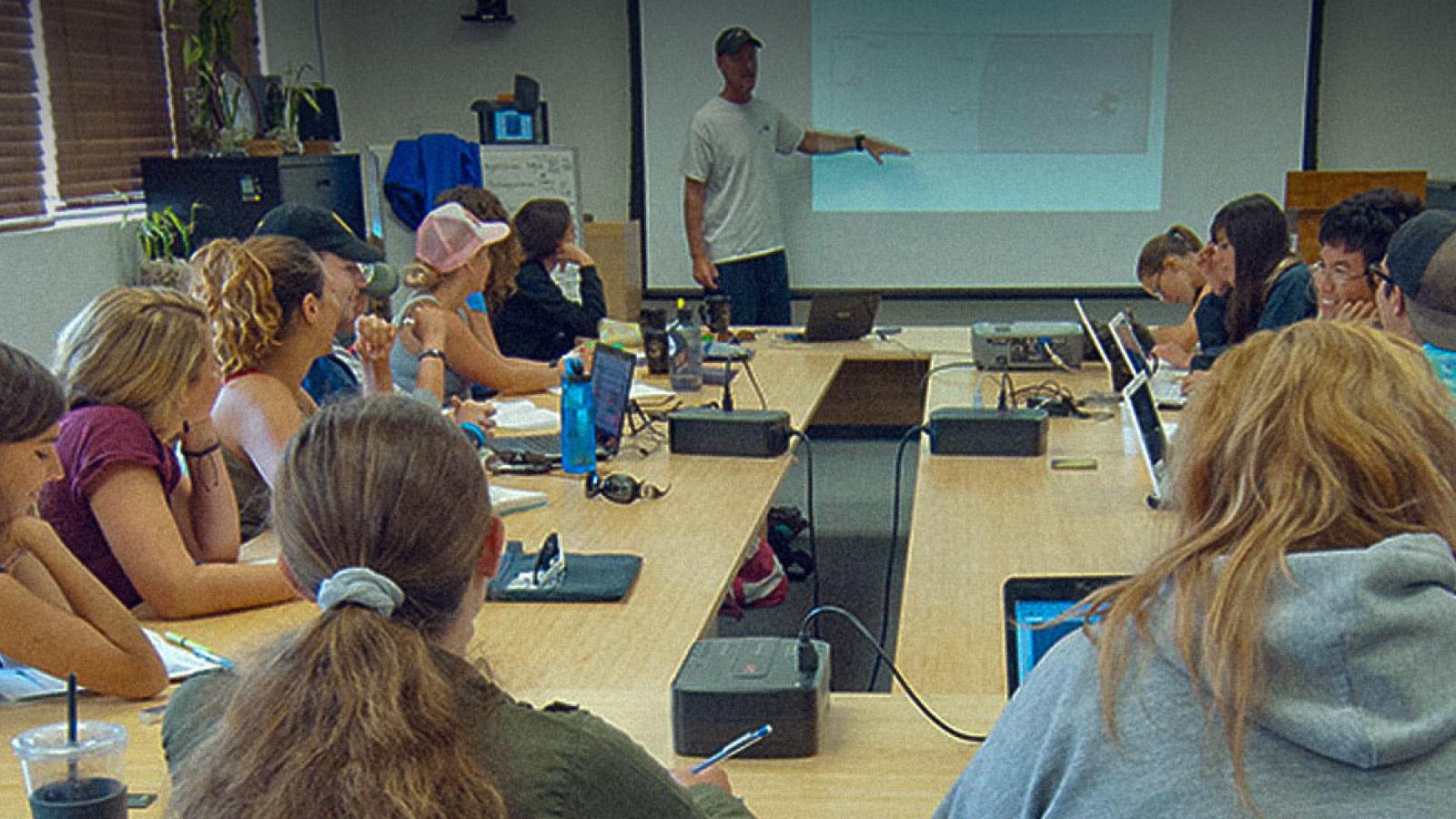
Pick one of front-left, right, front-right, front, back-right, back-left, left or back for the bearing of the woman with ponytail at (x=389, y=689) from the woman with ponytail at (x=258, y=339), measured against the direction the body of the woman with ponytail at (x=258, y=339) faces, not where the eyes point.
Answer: back-right

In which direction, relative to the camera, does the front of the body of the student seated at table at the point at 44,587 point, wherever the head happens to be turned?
to the viewer's right

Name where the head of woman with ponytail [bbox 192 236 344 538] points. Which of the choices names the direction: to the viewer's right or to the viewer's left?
to the viewer's right

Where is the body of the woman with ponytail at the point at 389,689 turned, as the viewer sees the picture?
away from the camera

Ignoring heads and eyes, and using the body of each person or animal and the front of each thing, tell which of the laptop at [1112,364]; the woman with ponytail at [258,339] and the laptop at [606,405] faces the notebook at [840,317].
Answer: the woman with ponytail

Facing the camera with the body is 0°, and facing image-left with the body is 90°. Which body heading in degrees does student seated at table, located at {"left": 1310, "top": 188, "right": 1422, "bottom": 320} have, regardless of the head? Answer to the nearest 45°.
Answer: approximately 45°

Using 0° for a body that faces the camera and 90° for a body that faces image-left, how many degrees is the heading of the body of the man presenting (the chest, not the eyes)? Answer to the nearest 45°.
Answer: approximately 315°

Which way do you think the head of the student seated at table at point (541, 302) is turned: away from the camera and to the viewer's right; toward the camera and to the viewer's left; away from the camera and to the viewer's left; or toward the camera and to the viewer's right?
away from the camera and to the viewer's right

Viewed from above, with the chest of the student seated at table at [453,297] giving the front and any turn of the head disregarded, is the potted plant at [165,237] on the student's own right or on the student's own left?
on the student's own left

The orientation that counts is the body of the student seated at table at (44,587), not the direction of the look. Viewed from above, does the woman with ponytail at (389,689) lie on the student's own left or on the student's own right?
on the student's own right

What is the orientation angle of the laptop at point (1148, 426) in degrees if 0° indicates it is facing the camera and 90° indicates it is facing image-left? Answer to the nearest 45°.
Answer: approximately 270°

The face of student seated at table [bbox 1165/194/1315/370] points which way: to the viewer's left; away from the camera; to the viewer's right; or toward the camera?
to the viewer's left

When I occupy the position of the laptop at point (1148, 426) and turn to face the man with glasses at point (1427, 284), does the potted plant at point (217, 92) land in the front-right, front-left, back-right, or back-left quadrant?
back-left
